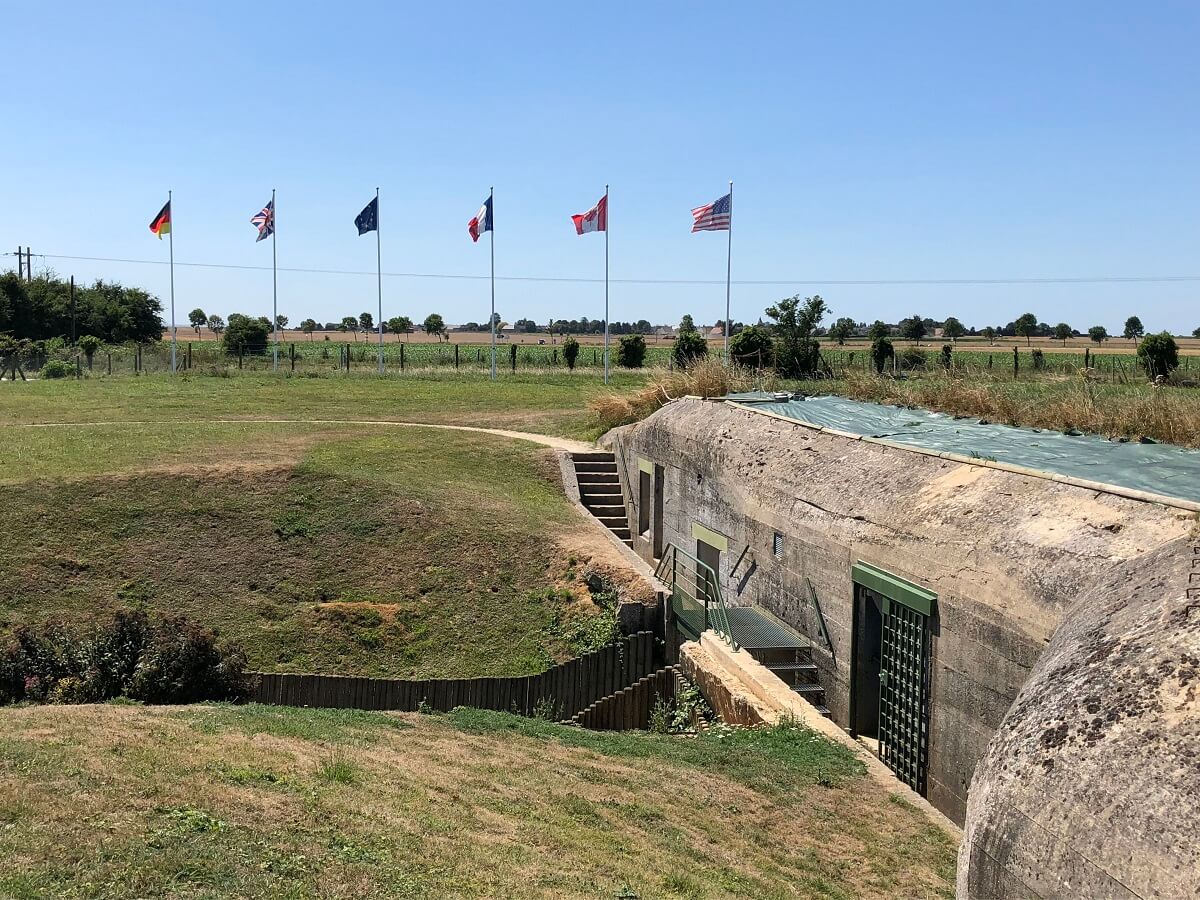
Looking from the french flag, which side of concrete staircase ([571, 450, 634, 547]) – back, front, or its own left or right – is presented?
back

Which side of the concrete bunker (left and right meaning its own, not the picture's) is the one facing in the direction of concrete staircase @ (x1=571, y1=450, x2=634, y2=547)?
right

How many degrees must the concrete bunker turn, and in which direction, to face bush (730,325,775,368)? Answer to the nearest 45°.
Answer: approximately 135° to its right

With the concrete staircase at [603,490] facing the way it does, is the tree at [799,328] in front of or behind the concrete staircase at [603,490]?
behind

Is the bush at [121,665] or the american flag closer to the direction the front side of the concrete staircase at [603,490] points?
the bush

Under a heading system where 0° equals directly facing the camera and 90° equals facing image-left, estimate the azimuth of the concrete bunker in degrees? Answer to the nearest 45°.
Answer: approximately 45°
